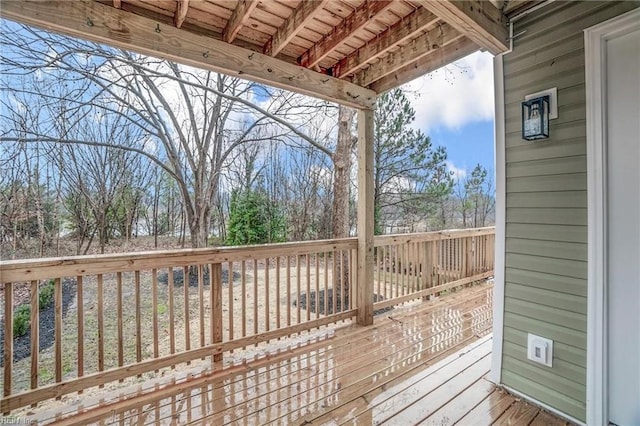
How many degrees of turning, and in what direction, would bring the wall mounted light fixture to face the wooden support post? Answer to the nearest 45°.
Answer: approximately 45° to its right

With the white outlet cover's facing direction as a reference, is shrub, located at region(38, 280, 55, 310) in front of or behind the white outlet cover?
in front

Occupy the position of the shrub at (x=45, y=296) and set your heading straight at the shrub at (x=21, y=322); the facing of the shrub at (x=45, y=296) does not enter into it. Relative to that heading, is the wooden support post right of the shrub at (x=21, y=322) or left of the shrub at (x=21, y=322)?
left

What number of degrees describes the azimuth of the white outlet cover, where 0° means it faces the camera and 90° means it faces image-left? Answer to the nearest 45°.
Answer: approximately 45°

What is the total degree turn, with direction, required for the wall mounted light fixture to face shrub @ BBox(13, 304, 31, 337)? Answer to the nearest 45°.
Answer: approximately 45° to its right

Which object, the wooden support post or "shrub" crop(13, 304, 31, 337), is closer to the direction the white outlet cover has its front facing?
the shrub

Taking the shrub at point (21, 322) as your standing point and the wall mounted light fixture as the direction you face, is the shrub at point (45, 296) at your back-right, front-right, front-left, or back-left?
back-left

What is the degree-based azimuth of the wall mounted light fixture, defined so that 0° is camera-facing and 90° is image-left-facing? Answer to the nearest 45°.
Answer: approximately 45°

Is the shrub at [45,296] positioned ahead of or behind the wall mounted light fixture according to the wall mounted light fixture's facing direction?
ahead

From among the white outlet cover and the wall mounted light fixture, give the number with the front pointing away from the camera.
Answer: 0

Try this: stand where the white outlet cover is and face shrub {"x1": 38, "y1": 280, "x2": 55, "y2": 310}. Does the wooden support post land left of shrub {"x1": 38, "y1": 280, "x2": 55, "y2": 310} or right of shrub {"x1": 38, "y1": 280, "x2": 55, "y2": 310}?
right
